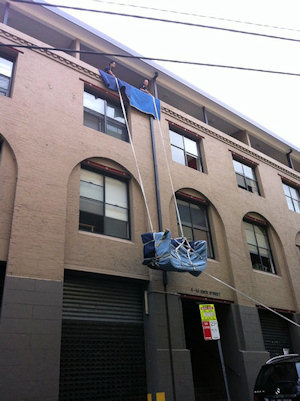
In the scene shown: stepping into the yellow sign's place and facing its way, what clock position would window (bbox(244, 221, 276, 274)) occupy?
The window is roughly at 7 o'clock from the yellow sign.

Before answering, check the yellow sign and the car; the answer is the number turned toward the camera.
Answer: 1

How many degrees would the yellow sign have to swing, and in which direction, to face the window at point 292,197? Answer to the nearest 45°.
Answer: approximately 135° to its left
